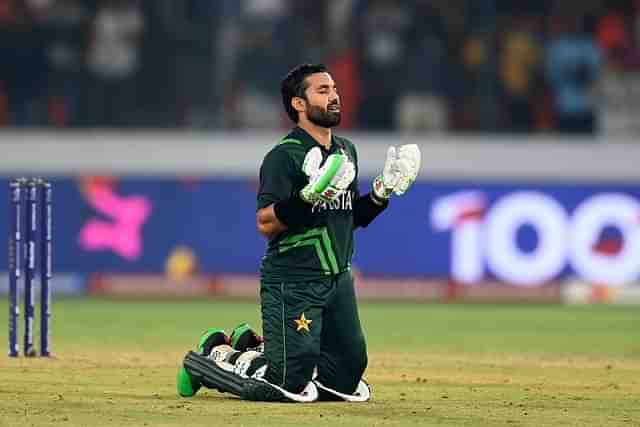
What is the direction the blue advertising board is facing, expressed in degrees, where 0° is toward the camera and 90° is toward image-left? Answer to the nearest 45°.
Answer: approximately 0°

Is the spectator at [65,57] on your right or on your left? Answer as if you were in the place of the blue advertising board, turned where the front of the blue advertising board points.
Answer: on your right

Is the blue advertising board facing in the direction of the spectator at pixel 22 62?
no
